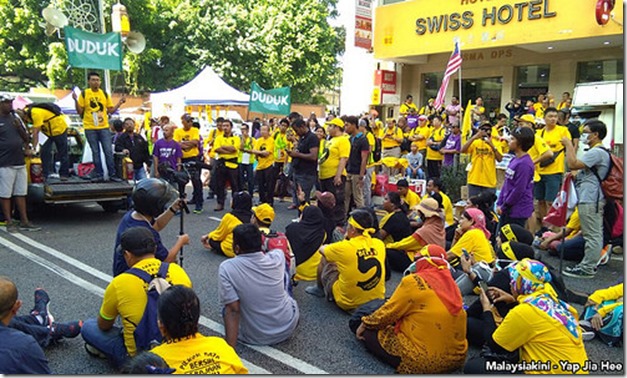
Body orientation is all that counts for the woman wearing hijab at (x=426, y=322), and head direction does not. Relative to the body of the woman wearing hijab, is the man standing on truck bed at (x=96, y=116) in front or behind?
in front

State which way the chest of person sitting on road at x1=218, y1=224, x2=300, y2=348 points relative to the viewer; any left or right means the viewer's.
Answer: facing away from the viewer

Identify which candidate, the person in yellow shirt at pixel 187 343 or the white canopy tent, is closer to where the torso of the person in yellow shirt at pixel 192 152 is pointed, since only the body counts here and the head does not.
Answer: the person in yellow shirt

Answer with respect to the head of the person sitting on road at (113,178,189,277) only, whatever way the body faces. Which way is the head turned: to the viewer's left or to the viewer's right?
to the viewer's right

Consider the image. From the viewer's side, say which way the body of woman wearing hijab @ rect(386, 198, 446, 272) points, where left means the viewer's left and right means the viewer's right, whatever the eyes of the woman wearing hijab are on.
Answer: facing to the left of the viewer

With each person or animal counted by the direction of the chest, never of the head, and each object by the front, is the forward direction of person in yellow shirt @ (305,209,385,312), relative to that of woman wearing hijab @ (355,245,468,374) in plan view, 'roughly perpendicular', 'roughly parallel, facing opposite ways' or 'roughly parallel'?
roughly parallel

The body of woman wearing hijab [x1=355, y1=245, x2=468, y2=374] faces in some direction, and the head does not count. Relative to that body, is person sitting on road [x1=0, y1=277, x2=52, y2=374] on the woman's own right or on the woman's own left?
on the woman's own left

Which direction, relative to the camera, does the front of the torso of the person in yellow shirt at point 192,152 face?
toward the camera

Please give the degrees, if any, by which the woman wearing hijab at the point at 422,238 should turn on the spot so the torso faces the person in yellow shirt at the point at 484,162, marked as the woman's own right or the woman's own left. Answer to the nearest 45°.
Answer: approximately 135° to the woman's own right

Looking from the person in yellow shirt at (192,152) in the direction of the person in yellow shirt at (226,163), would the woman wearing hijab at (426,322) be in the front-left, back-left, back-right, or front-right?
front-right

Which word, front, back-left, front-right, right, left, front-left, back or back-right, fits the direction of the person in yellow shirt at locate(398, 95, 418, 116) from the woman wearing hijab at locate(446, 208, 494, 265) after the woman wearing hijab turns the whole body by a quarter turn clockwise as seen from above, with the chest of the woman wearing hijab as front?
front

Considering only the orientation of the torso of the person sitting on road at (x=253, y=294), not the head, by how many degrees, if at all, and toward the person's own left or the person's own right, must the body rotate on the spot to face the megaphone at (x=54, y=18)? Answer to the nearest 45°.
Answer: approximately 45° to the person's own left

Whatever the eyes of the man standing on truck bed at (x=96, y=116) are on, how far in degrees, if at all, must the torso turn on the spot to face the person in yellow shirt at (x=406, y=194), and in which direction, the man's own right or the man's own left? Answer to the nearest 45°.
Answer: approximately 45° to the man's own left

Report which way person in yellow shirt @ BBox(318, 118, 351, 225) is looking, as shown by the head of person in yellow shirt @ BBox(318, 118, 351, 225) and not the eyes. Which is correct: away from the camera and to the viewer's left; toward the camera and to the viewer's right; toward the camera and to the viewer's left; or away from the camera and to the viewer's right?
toward the camera and to the viewer's left

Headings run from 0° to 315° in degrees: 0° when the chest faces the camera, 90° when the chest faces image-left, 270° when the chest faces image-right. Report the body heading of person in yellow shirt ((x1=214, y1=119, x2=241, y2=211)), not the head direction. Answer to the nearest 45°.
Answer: approximately 0°
